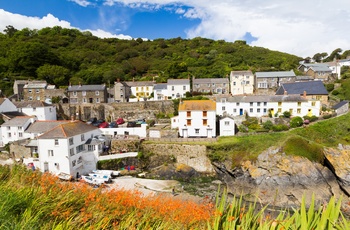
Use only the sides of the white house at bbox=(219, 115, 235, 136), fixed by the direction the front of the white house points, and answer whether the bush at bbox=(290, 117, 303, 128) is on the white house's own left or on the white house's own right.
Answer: on the white house's own left

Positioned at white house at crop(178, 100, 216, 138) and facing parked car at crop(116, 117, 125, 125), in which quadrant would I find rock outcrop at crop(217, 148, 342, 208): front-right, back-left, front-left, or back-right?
back-left

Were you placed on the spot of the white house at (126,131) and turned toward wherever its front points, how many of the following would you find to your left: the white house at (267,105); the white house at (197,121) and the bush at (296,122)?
3

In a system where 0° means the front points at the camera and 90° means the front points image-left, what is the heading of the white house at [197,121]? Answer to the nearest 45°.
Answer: approximately 0°

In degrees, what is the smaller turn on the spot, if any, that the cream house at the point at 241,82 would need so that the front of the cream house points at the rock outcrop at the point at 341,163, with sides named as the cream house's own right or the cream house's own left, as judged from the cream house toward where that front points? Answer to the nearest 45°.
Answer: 0° — it already faces it

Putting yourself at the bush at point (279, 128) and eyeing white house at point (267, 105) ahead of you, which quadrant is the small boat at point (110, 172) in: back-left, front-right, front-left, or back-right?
back-left

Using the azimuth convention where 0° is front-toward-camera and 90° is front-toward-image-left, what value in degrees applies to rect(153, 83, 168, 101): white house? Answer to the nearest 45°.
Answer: approximately 0°

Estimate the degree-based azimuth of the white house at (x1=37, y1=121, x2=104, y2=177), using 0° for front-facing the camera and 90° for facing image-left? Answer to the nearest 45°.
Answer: approximately 315°

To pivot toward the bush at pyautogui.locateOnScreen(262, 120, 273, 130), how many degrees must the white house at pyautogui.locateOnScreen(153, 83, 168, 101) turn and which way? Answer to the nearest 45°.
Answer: approximately 45° to its left

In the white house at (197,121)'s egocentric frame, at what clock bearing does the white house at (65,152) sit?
the white house at (65,152) is roughly at 2 o'clock from the white house at (197,121).
